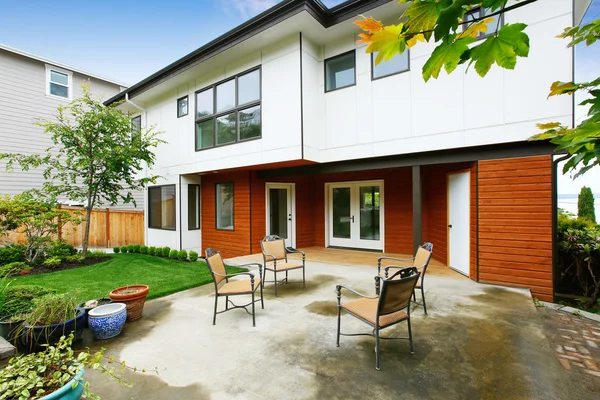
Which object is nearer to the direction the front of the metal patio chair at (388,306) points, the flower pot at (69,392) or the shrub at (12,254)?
the shrub

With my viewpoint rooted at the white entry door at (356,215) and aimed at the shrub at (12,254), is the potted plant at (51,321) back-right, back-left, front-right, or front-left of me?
front-left

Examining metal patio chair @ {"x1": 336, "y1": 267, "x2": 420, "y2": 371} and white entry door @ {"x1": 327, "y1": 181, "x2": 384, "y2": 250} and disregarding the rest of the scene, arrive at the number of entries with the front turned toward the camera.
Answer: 1

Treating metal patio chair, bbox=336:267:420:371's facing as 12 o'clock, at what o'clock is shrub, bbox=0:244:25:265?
The shrub is roughly at 11 o'clock from the metal patio chair.

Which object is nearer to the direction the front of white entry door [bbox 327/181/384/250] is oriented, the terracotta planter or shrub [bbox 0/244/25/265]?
the terracotta planter

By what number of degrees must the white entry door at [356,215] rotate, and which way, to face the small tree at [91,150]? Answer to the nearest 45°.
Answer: approximately 90° to its right

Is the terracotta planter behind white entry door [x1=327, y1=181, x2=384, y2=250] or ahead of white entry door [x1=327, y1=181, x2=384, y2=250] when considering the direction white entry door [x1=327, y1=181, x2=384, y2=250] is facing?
ahead

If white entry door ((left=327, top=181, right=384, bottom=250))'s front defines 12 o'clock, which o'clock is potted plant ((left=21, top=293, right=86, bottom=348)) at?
The potted plant is roughly at 1 o'clock from the white entry door.

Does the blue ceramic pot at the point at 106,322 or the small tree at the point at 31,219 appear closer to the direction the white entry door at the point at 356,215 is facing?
the blue ceramic pot

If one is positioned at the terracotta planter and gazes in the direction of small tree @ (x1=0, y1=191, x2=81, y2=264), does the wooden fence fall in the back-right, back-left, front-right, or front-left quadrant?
front-right

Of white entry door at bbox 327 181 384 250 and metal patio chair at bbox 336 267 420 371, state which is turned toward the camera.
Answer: the white entry door

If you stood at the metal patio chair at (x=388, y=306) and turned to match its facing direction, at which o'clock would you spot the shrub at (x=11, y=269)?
The shrub is roughly at 11 o'clock from the metal patio chair.

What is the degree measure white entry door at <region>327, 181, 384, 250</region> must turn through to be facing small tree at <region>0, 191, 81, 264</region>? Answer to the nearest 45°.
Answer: approximately 45° to its right

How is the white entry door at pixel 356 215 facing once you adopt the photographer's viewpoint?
facing the viewer

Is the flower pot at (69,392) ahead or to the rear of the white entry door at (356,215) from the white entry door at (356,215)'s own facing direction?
ahead

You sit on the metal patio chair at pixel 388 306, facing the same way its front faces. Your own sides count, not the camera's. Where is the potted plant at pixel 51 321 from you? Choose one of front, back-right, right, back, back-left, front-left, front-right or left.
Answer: front-left

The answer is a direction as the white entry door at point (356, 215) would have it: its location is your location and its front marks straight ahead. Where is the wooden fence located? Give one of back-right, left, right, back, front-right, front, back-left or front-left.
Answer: right
